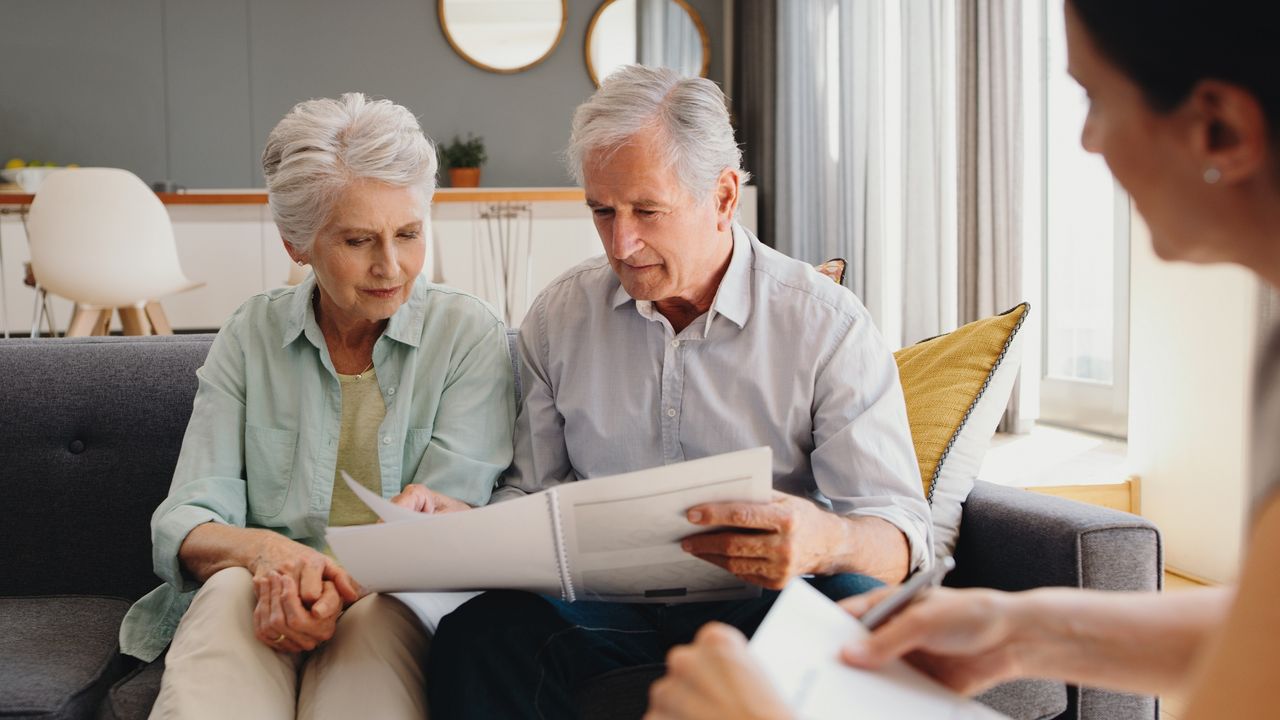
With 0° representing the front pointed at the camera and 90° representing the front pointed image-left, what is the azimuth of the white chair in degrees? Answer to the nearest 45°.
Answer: approximately 225°

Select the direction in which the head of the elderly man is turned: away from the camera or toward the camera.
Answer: toward the camera

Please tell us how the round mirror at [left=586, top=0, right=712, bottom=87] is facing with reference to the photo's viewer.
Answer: facing the viewer

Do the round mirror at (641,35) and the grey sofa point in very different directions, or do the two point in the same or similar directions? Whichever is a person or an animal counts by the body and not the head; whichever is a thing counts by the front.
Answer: same or similar directions

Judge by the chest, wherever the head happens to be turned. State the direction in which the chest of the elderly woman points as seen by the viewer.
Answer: toward the camera

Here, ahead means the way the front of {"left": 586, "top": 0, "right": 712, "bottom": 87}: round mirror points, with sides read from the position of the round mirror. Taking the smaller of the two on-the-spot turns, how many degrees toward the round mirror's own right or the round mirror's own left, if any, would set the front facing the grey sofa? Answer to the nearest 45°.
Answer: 0° — it already faces it

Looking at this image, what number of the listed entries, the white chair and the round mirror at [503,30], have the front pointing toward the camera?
1

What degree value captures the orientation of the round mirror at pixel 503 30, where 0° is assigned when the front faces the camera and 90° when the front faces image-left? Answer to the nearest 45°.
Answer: approximately 0°

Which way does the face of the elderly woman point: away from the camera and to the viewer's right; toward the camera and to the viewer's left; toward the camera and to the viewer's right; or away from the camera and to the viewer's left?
toward the camera and to the viewer's right

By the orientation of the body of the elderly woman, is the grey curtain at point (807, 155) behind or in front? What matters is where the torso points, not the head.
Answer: behind

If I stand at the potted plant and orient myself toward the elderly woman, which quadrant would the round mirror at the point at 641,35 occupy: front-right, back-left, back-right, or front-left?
back-left
